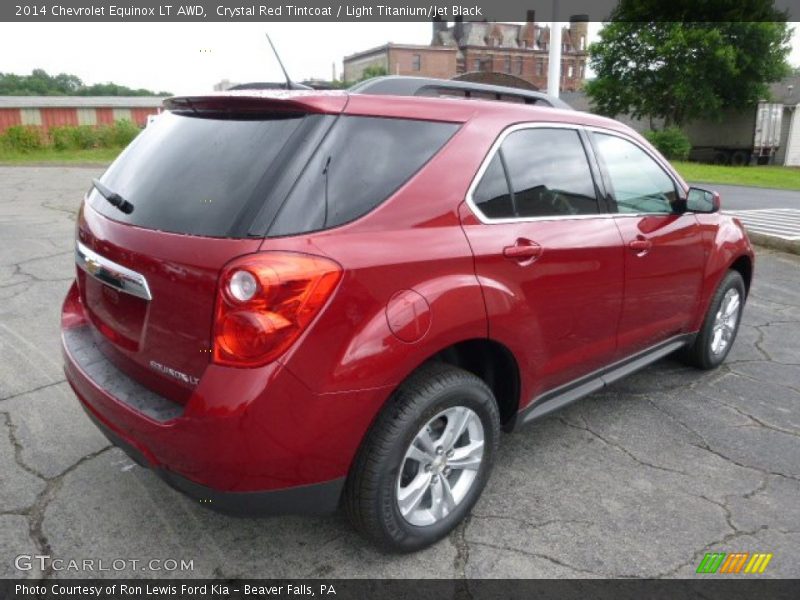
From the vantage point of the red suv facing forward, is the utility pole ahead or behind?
ahead

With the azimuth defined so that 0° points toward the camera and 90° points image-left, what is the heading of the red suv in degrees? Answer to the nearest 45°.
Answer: approximately 225°

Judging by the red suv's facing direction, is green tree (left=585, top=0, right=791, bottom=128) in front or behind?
in front
